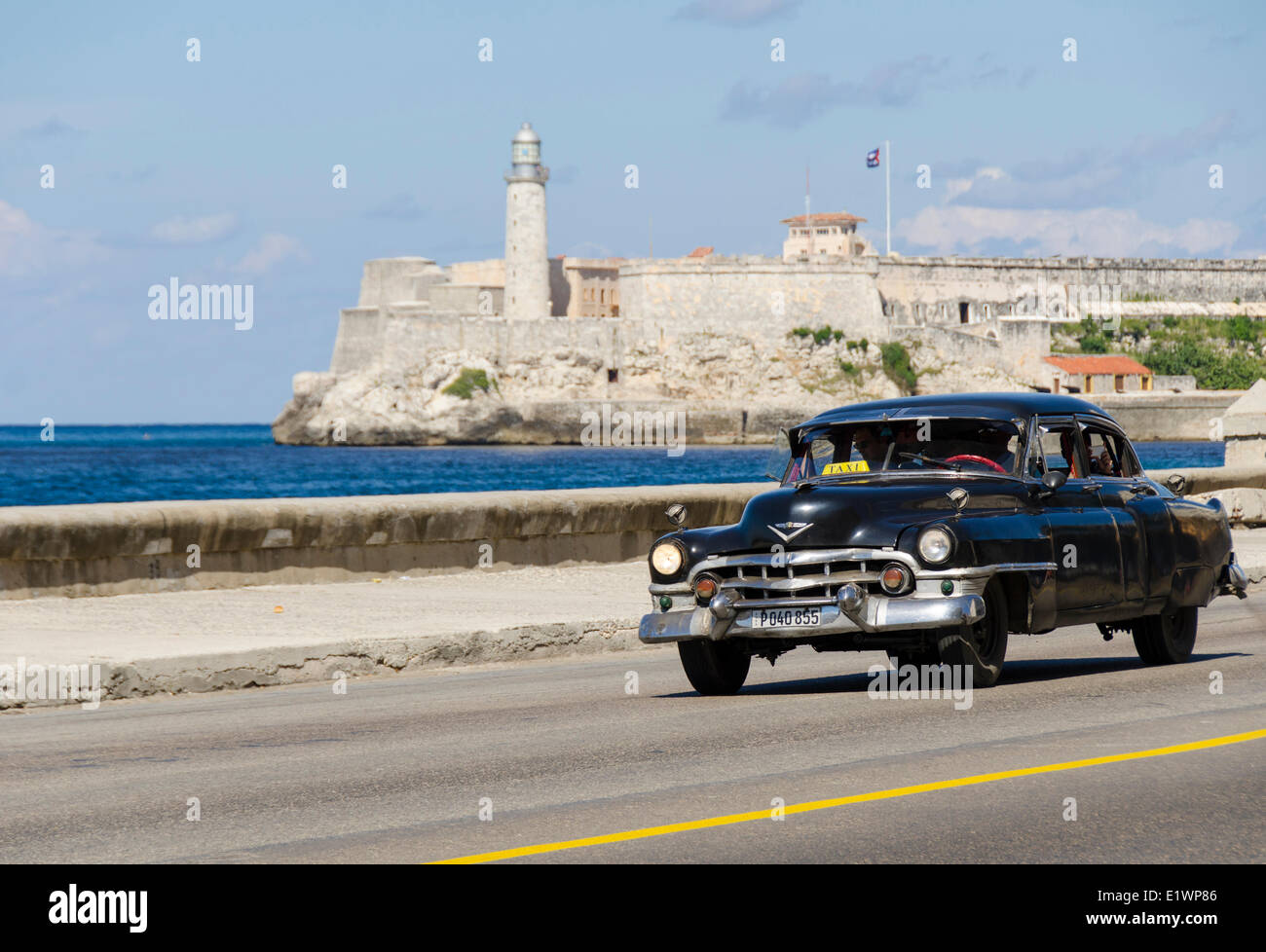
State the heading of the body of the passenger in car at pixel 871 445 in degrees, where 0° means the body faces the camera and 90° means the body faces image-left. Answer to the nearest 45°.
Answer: approximately 45°

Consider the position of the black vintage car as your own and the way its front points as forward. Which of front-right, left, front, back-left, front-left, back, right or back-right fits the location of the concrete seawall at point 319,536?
right

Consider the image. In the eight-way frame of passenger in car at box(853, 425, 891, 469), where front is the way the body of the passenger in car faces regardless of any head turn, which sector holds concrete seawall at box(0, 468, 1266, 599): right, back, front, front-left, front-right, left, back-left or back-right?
right

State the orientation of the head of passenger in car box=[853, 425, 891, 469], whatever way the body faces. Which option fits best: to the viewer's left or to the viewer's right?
to the viewer's left
